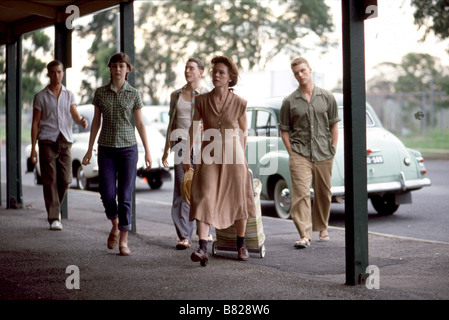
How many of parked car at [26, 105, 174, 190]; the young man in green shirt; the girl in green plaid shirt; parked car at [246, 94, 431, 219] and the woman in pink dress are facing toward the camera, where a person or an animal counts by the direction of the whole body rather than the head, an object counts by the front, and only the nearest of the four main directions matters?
3

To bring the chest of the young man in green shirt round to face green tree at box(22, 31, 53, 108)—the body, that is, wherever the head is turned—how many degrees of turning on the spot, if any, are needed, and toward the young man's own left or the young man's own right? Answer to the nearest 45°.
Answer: approximately 135° to the young man's own right

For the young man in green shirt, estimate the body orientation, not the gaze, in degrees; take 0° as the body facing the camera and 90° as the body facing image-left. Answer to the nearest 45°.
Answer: approximately 0°

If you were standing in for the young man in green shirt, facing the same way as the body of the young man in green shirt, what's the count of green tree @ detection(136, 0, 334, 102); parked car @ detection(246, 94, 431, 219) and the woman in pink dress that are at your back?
2

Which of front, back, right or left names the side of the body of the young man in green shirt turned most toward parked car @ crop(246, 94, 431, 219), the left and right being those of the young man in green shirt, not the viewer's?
back

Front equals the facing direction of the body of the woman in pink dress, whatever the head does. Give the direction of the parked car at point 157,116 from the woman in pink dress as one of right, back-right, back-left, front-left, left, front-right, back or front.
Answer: back

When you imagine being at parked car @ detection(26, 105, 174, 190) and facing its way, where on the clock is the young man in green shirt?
The young man in green shirt is roughly at 7 o'clock from the parked car.
